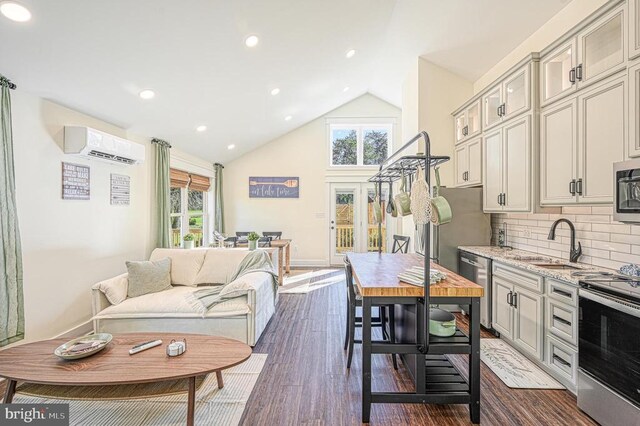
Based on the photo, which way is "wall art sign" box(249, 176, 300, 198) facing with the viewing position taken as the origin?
facing the viewer

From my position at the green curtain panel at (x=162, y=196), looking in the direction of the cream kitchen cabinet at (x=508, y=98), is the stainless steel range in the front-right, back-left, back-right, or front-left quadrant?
front-right

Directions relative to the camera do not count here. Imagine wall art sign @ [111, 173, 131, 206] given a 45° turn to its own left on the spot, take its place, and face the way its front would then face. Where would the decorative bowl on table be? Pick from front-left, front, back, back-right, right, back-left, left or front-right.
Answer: right

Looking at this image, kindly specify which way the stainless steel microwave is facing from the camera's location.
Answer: facing the viewer and to the left of the viewer

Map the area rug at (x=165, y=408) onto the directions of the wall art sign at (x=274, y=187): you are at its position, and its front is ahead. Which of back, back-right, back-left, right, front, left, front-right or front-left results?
front

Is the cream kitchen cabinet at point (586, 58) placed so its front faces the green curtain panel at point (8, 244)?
yes

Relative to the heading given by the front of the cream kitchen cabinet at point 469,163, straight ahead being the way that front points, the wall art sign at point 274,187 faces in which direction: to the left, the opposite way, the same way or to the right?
to the left

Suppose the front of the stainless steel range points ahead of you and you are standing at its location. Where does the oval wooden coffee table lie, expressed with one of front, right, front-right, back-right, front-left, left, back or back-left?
front

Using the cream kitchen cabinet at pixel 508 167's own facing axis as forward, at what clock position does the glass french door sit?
The glass french door is roughly at 3 o'clock from the cream kitchen cabinet.

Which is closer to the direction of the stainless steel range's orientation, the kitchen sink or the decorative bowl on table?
the decorative bowl on table

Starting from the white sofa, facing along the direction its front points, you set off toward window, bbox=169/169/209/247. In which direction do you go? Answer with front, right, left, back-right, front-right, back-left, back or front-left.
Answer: back-right

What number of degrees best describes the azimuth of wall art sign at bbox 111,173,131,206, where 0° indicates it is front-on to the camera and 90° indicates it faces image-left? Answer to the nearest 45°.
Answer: approximately 315°

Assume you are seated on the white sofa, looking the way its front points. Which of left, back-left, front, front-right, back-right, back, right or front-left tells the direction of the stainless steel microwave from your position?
left

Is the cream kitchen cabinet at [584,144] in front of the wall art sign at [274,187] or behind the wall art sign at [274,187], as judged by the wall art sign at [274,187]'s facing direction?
in front

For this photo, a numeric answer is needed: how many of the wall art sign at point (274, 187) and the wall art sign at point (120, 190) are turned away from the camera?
0

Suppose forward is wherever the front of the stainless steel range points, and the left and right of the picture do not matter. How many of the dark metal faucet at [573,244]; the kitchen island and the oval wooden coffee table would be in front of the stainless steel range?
2

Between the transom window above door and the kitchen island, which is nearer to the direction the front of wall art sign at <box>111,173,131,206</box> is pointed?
the kitchen island

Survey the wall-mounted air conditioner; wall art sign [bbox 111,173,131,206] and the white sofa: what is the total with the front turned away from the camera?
0

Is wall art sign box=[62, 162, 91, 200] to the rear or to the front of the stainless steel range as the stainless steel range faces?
to the front

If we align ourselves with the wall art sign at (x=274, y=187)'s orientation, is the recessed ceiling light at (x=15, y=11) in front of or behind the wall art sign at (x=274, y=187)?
in front
